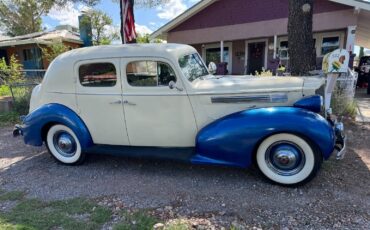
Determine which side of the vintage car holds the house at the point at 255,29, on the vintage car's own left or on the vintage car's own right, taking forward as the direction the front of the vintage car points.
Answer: on the vintage car's own left

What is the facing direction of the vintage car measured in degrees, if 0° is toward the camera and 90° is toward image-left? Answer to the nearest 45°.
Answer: approximately 270°

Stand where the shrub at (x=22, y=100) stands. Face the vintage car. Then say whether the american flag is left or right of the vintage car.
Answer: left

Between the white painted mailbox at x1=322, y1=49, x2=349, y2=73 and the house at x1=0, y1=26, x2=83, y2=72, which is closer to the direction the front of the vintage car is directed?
the white painted mailbox

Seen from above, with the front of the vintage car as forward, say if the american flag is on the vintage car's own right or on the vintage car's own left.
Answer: on the vintage car's own left

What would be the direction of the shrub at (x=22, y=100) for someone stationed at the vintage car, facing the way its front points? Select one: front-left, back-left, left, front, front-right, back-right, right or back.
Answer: back-left

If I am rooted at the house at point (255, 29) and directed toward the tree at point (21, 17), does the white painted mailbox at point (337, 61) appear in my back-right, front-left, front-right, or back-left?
back-left

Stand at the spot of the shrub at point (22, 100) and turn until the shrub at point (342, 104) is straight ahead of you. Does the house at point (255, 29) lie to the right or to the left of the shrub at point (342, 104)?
left
